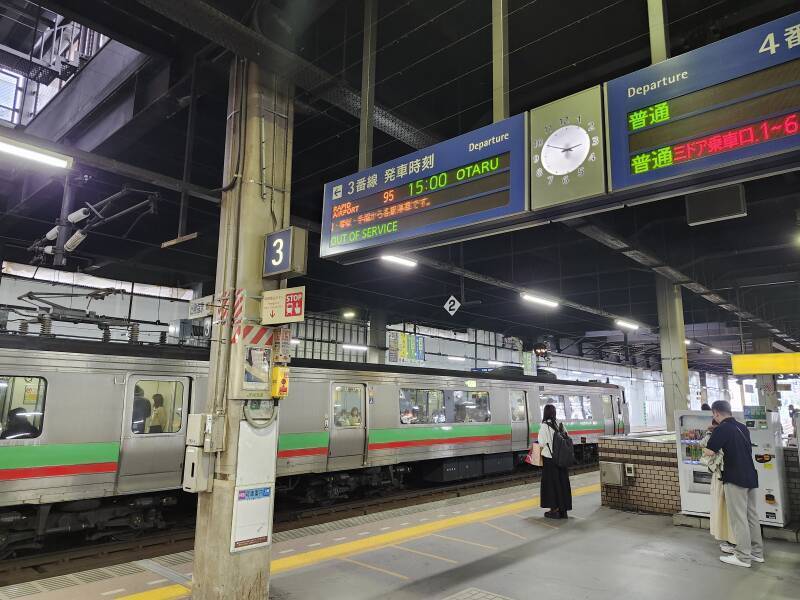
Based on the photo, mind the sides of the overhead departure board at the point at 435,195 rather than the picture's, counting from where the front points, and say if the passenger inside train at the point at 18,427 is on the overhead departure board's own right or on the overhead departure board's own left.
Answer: on the overhead departure board's own right

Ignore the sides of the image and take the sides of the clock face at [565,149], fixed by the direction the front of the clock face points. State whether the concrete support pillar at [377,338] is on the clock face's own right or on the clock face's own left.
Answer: on the clock face's own right

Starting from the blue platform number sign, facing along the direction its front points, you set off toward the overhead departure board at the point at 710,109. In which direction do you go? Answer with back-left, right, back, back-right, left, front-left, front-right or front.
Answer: left

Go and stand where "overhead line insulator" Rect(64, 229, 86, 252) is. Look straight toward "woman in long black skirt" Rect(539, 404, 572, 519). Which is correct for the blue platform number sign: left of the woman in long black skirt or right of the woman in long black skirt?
right

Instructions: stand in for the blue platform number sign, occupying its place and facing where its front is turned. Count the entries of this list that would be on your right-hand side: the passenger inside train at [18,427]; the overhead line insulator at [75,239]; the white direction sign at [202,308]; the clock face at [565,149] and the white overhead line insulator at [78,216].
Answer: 4

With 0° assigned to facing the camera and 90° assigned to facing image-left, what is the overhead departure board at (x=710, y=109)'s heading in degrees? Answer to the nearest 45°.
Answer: approximately 45°

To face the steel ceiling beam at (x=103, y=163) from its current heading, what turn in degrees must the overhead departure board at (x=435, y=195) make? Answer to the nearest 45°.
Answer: approximately 90° to its right

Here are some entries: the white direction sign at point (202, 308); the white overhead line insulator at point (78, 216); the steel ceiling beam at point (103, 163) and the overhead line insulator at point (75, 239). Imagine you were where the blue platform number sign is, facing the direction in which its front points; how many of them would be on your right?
4

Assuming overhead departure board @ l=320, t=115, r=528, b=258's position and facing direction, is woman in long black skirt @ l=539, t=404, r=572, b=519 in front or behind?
behind

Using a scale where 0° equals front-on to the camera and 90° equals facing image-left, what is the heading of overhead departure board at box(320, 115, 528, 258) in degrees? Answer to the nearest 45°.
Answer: approximately 45°
